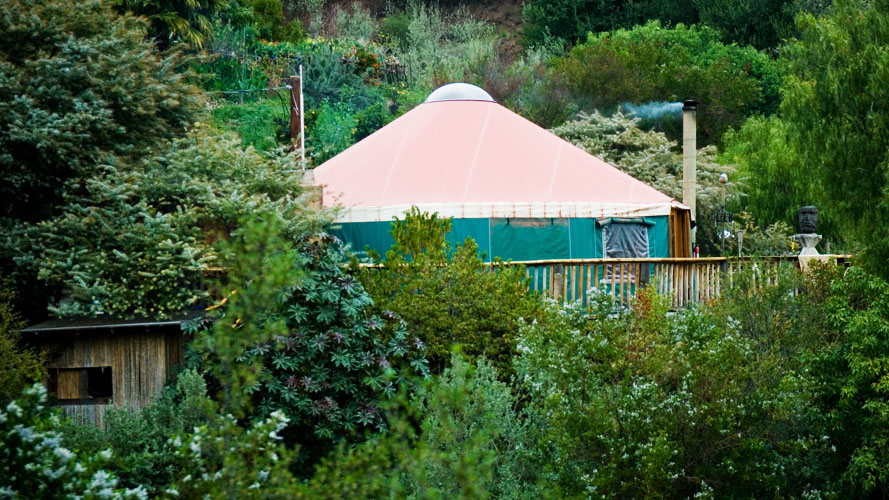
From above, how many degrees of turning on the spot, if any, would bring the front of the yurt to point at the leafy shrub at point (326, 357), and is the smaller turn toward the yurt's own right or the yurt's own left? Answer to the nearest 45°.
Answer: approximately 90° to the yurt's own right

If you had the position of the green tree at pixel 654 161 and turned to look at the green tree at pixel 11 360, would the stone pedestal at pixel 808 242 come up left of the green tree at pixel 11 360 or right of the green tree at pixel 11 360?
left

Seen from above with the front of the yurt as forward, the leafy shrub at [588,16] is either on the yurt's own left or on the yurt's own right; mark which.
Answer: on the yurt's own left

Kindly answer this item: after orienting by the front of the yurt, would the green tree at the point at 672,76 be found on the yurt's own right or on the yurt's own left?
on the yurt's own left

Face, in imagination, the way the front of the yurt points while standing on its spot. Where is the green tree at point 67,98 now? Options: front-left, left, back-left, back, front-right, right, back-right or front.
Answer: back-right

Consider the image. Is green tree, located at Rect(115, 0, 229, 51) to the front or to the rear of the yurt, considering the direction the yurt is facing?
to the rear
